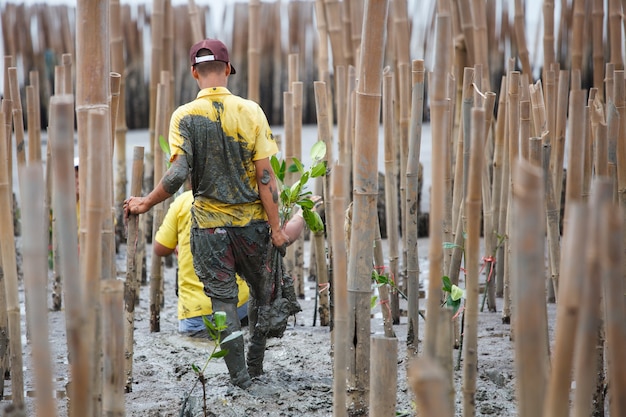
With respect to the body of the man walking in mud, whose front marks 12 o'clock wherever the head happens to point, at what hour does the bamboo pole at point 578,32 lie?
The bamboo pole is roughly at 2 o'clock from the man walking in mud.

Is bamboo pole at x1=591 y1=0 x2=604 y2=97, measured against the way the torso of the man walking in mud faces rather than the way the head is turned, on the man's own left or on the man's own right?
on the man's own right

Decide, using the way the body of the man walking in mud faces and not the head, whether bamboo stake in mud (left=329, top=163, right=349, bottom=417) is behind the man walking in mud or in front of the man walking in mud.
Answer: behind

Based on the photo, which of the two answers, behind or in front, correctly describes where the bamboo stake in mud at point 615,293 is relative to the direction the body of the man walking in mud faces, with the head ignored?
behind

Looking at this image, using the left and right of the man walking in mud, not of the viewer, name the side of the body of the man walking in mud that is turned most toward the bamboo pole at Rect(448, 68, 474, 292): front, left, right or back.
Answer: right

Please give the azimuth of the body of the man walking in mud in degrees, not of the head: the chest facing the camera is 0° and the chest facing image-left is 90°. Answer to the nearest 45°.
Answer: approximately 180°

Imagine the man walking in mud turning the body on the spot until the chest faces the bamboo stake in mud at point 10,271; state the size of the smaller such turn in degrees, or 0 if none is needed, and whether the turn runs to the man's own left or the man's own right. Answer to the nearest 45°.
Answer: approximately 135° to the man's own left
